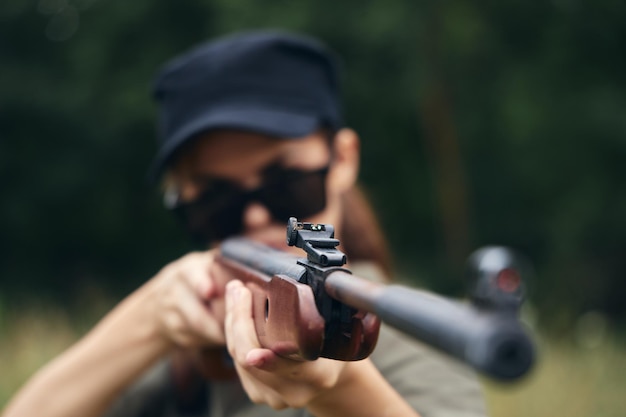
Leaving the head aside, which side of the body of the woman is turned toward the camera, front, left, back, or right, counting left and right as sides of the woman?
front
